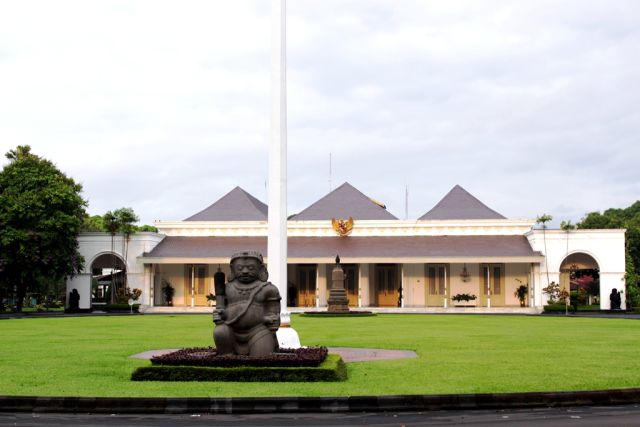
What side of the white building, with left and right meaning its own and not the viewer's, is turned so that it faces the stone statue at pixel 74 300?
right

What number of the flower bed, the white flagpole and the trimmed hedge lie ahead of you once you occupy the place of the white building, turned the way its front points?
3

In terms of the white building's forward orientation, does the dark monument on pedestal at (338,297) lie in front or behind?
in front

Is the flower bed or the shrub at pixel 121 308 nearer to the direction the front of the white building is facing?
the flower bed

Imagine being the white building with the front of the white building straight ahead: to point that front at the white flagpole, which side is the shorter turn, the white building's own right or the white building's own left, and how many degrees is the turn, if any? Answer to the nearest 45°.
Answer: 0° — it already faces it

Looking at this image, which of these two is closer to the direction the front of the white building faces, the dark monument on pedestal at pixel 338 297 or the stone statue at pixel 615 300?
the dark monument on pedestal

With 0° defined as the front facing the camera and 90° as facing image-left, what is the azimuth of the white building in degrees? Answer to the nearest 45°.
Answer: approximately 0°

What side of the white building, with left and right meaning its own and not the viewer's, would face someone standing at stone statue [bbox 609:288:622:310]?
left

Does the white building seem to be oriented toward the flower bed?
yes

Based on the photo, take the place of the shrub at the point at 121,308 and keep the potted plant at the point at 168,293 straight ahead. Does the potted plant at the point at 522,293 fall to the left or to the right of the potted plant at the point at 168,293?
right

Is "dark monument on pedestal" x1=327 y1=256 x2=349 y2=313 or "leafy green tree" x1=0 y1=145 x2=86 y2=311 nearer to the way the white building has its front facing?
the dark monument on pedestal

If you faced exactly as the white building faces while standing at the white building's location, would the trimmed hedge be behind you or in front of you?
in front

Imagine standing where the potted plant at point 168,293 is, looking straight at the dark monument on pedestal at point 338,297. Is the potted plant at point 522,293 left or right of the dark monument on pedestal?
left
